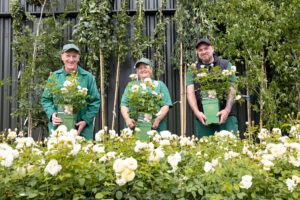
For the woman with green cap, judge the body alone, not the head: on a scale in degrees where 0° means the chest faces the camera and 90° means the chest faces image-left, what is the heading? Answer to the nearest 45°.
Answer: approximately 0°

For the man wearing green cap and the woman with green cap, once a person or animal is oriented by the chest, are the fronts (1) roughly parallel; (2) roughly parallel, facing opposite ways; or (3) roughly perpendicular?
roughly parallel

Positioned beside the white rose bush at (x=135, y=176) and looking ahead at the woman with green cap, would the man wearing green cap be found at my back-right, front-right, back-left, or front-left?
front-left

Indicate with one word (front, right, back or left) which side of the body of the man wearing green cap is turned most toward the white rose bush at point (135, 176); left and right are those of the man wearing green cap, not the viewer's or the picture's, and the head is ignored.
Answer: front

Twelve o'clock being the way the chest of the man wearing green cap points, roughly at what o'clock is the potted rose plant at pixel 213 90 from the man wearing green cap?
The potted rose plant is roughly at 10 o'clock from the man wearing green cap.

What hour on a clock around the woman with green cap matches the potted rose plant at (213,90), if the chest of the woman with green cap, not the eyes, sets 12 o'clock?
The potted rose plant is roughly at 10 o'clock from the woman with green cap.

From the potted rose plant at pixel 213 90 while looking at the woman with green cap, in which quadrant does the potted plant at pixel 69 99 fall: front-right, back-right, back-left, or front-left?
front-left

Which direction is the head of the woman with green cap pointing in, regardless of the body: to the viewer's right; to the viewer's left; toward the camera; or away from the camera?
toward the camera

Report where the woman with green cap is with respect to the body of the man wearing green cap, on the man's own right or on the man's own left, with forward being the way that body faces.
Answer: on the man's own left

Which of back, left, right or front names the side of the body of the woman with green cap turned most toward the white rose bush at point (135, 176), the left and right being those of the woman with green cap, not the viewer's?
front

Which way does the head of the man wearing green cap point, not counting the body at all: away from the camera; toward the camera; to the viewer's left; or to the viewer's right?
toward the camera

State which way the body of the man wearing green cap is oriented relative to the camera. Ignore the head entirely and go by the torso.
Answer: toward the camera

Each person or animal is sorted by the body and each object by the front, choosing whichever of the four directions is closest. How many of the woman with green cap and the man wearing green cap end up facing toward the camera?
2
